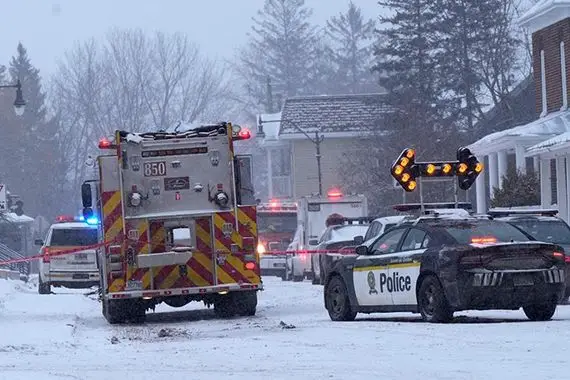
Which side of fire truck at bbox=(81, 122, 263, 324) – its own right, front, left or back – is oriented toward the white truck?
front

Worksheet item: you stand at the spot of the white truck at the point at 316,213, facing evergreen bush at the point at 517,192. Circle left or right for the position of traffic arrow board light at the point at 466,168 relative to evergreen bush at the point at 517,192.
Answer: right

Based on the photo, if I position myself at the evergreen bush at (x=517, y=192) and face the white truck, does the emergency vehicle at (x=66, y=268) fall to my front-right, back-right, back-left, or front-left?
front-left

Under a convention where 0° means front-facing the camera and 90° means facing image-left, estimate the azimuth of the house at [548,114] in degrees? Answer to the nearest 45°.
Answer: approximately 45°

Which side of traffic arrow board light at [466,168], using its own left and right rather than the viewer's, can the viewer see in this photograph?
front

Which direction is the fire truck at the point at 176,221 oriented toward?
away from the camera
